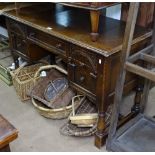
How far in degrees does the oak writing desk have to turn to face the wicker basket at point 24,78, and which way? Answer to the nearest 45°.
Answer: approximately 90° to its right

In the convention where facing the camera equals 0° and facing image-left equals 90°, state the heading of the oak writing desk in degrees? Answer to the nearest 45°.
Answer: approximately 45°
